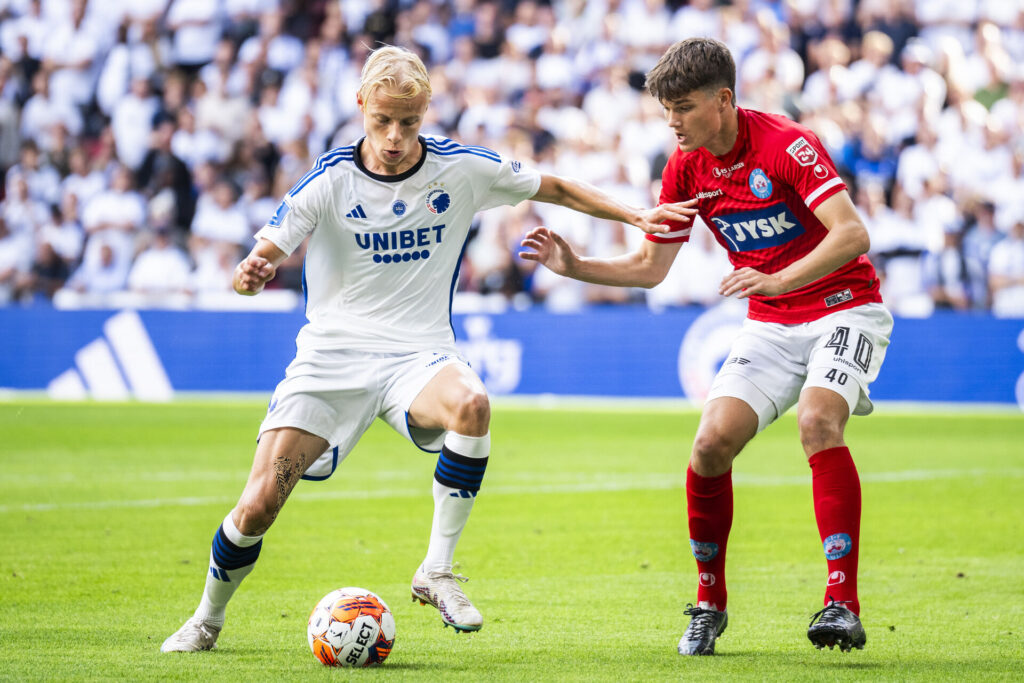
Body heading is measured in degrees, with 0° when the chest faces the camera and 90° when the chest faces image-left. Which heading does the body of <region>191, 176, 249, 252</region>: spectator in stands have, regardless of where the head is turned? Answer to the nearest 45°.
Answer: approximately 0°

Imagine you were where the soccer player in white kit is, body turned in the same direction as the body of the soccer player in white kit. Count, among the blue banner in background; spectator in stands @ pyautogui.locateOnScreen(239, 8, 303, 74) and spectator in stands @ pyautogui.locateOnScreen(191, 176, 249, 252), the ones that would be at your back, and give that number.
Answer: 3

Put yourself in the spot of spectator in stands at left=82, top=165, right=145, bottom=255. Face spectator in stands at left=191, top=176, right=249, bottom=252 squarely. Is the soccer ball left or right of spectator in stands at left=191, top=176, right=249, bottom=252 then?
right

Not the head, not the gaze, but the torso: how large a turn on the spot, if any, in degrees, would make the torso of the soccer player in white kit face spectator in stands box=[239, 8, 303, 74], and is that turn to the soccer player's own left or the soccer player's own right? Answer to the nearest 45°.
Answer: approximately 180°

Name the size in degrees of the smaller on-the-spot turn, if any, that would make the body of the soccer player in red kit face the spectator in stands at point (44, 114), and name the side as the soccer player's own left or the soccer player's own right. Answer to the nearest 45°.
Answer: approximately 90° to the soccer player's own right

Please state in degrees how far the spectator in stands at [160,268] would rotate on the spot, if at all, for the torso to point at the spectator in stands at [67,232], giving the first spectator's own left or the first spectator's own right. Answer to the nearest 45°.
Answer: approximately 135° to the first spectator's own right

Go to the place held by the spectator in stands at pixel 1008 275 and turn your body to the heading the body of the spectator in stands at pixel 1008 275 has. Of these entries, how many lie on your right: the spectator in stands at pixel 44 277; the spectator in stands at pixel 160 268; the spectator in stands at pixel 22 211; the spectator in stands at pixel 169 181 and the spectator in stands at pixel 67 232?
5
